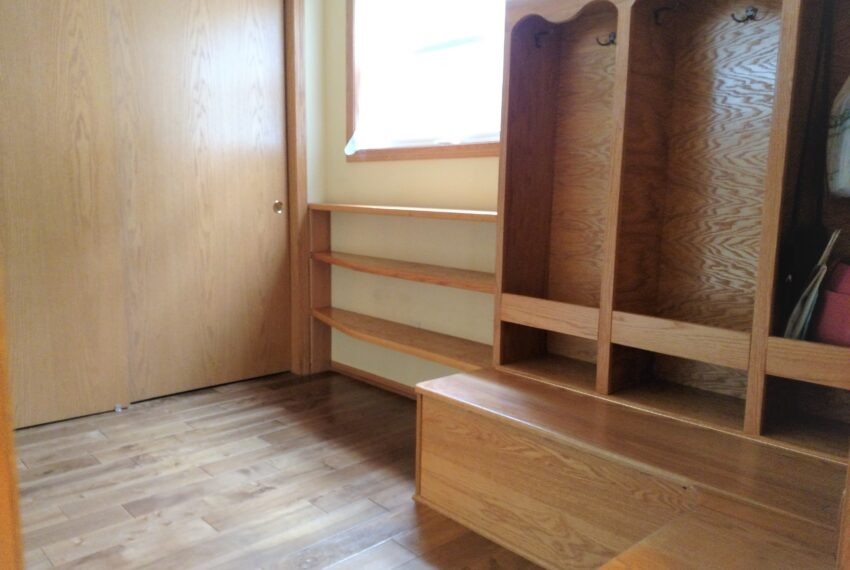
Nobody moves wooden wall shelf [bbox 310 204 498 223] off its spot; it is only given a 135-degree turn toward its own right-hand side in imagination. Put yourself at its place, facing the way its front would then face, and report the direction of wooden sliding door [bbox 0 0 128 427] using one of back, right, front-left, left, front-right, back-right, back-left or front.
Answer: left

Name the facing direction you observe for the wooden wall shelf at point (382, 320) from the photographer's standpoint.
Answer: facing the viewer and to the left of the viewer

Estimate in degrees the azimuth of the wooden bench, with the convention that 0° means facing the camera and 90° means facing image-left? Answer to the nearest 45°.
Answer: approximately 45°

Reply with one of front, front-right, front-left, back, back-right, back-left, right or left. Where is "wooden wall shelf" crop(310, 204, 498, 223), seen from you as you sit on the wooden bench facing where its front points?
right

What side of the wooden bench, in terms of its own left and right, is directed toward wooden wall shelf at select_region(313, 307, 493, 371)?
right

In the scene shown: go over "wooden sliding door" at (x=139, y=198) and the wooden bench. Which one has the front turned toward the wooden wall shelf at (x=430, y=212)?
the wooden sliding door

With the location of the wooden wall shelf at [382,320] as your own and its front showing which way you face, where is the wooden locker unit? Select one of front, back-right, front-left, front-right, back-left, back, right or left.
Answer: left

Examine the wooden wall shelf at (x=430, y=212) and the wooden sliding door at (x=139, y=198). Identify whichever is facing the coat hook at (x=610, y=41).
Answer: the wooden sliding door

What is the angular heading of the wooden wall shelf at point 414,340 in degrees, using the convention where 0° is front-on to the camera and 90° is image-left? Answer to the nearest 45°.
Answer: approximately 45°

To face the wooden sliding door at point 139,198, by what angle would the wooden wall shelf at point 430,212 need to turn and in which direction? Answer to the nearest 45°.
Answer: approximately 45° to its right

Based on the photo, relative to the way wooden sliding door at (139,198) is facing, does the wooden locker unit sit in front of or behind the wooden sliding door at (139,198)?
in front

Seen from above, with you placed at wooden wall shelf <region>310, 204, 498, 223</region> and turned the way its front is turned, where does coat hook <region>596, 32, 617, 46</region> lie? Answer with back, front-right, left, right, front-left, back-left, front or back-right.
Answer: left

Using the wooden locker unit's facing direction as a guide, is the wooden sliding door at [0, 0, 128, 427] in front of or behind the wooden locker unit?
in front

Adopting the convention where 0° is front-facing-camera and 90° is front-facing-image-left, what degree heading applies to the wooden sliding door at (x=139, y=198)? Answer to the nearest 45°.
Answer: approximately 315°
